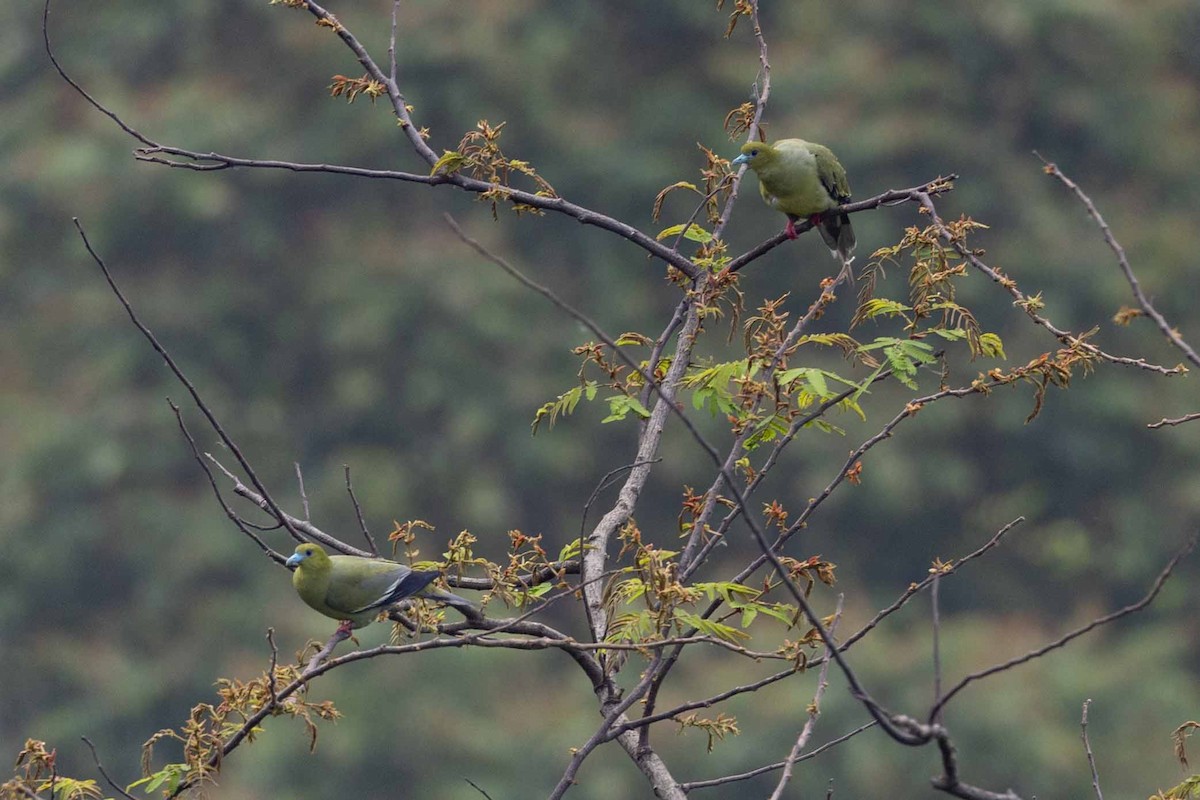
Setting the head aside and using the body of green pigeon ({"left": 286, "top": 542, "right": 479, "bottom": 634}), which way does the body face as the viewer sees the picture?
to the viewer's left

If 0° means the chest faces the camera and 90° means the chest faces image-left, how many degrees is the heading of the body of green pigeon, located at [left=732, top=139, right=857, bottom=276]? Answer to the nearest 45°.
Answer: approximately 45°

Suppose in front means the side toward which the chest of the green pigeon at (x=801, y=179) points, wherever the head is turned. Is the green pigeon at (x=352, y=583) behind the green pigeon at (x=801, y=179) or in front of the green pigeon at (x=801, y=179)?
in front

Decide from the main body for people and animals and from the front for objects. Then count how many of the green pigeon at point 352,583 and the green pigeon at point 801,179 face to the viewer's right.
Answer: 0

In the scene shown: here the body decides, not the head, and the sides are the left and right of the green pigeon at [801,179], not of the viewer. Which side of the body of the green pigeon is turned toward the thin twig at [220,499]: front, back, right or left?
front

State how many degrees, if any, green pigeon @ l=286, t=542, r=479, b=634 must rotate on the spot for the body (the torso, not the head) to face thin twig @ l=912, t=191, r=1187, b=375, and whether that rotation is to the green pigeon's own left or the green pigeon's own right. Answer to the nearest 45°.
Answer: approximately 135° to the green pigeon's own left

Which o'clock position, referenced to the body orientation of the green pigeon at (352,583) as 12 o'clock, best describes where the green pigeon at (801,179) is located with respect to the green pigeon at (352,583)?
the green pigeon at (801,179) is roughly at 6 o'clock from the green pigeon at (352,583).

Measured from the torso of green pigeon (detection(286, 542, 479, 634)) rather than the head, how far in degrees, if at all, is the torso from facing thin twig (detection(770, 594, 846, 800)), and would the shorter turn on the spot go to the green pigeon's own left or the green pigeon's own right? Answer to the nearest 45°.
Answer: approximately 135° to the green pigeon's own left
